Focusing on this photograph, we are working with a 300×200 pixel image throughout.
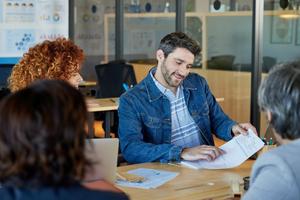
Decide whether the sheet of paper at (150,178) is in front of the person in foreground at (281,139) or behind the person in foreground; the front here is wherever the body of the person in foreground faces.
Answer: in front

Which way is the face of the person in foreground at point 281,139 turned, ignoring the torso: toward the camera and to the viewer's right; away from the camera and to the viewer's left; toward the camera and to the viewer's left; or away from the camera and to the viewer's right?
away from the camera and to the viewer's left

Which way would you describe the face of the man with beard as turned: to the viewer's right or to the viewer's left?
to the viewer's right

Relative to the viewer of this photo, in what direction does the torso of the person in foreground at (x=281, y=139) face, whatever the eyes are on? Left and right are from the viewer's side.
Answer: facing away from the viewer and to the left of the viewer

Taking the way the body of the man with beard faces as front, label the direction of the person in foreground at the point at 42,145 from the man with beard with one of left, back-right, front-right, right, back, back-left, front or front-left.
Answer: front-right

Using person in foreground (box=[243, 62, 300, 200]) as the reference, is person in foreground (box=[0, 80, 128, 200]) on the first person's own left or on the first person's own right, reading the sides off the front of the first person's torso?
on the first person's own left

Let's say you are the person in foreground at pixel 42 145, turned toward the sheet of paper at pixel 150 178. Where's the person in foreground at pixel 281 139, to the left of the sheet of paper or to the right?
right

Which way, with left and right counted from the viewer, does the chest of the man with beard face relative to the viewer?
facing the viewer and to the right of the viewer

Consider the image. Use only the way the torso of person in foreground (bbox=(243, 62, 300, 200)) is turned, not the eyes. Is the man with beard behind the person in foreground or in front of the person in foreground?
in front

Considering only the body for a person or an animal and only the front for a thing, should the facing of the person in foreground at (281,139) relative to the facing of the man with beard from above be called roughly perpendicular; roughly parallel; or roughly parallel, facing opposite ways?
roughly parallel, facing opposite ways

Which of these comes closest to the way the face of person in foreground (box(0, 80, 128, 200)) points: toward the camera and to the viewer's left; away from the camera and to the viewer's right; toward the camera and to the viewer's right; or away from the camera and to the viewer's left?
away from the camera and to the viewer's right

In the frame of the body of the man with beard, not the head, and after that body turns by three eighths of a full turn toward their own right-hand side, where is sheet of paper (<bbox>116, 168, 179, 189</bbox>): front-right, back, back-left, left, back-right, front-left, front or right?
left
